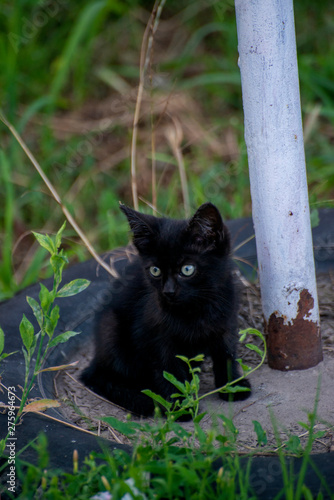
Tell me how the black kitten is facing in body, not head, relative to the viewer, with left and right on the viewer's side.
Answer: facing the viewer and to the right of the viewer
